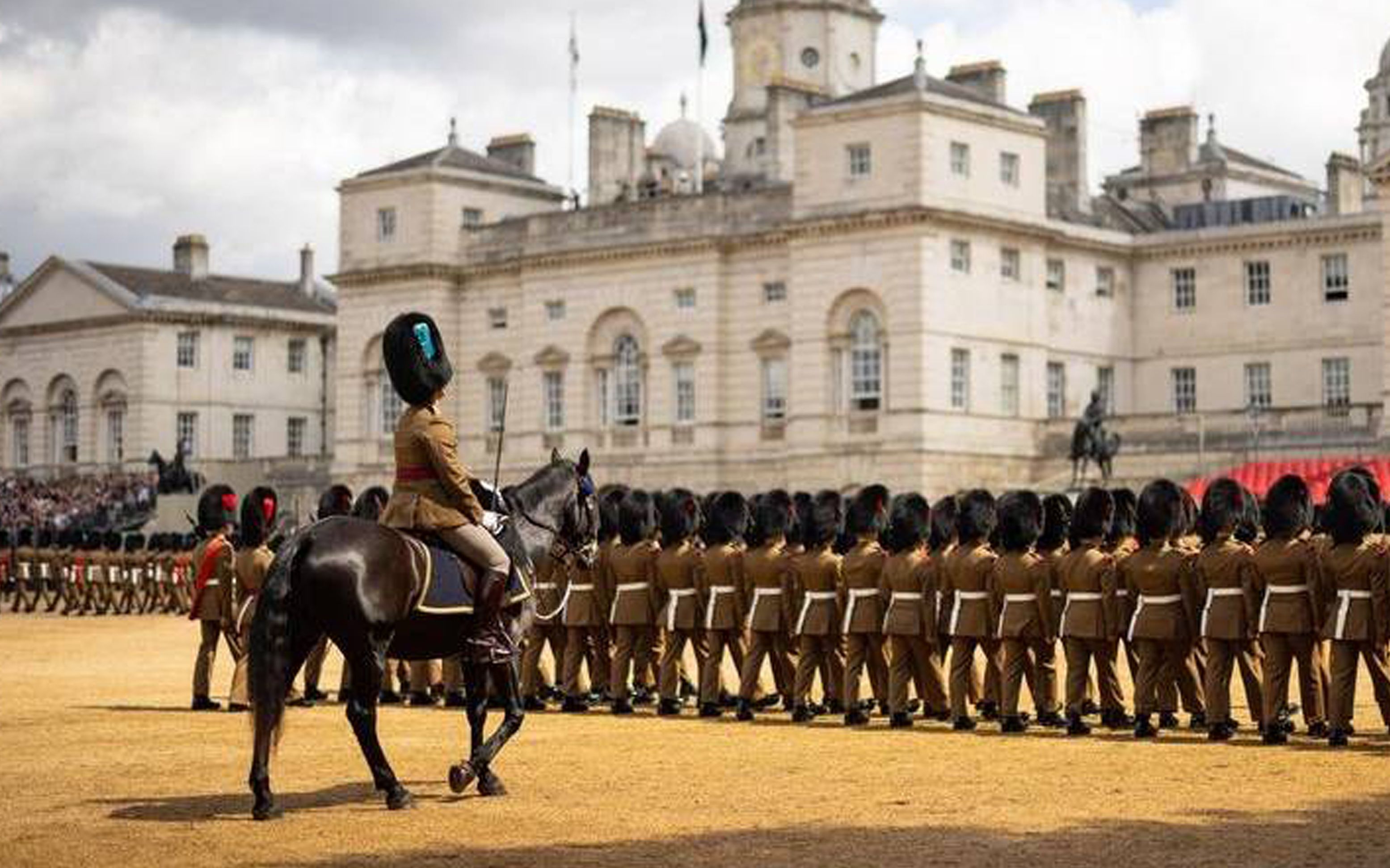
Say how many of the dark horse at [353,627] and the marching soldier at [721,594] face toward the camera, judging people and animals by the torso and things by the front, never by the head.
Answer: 0

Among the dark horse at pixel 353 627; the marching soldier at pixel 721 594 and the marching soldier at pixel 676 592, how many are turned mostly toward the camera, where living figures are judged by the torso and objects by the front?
0

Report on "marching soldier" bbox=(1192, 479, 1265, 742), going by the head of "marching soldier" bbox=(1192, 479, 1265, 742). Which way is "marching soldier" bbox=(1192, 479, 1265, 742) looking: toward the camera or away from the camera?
away from the camera

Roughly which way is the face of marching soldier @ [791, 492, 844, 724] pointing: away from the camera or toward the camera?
away from the camera

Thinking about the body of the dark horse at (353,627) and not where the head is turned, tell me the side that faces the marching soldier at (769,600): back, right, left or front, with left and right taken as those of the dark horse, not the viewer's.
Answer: front

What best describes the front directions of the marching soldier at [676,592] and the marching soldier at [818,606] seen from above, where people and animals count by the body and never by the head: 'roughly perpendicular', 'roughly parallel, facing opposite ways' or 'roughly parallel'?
roughly parallel

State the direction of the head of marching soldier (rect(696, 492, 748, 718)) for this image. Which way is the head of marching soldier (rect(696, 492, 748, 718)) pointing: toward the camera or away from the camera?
away from the camera

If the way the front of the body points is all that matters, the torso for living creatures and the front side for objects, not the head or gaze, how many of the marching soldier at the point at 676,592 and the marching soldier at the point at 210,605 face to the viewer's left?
0

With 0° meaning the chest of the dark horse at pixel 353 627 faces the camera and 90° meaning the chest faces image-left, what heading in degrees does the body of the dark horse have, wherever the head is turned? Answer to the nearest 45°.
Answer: approximately 225°

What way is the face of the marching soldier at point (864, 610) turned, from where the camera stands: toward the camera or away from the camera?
away from the camera

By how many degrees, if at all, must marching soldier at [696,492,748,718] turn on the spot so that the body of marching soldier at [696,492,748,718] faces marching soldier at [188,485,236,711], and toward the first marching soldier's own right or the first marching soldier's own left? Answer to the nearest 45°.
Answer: approximately 135° to the first marching soldier's own left

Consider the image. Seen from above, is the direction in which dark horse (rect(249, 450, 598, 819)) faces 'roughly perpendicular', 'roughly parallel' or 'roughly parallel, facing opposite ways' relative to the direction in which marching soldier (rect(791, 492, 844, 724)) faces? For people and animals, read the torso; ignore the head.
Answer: roughly perpendicular
